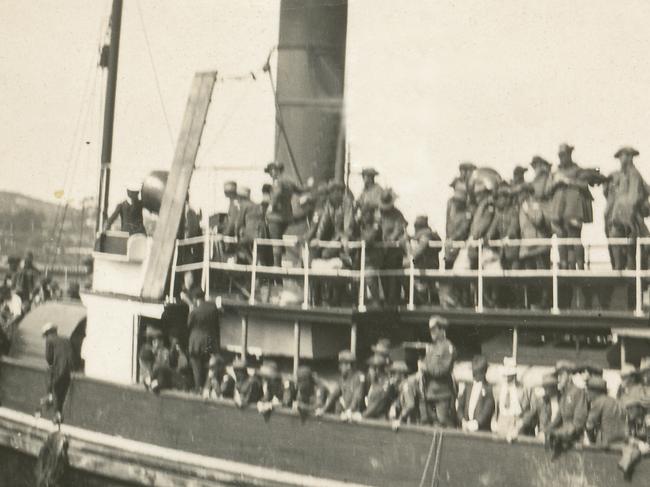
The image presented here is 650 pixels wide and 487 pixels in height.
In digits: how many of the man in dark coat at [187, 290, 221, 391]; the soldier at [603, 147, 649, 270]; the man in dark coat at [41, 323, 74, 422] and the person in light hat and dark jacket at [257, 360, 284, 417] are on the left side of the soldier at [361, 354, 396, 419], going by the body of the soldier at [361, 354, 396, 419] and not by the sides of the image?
1

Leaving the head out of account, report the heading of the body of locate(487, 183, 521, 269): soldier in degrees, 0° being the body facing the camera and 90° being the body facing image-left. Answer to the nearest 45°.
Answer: approximately 0°

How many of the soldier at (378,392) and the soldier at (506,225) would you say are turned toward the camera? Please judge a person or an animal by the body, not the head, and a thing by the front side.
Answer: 2

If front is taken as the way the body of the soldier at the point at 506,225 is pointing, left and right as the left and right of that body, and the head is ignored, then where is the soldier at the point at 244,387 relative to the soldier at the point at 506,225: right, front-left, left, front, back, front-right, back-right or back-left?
right

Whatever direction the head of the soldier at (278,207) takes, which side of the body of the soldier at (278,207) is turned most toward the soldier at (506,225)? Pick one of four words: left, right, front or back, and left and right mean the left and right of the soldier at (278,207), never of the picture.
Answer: left

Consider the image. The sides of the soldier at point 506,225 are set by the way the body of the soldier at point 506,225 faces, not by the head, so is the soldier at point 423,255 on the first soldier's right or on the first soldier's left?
on the first soldier's right

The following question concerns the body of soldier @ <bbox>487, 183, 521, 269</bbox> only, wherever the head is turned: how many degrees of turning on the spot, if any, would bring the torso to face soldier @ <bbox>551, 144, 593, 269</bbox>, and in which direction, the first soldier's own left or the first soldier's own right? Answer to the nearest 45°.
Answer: approximately 90° to the first soldier's own left

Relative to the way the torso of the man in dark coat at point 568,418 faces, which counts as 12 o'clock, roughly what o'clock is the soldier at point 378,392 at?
The soldier is roughly at 2 o'clock from the man in dark coat.
